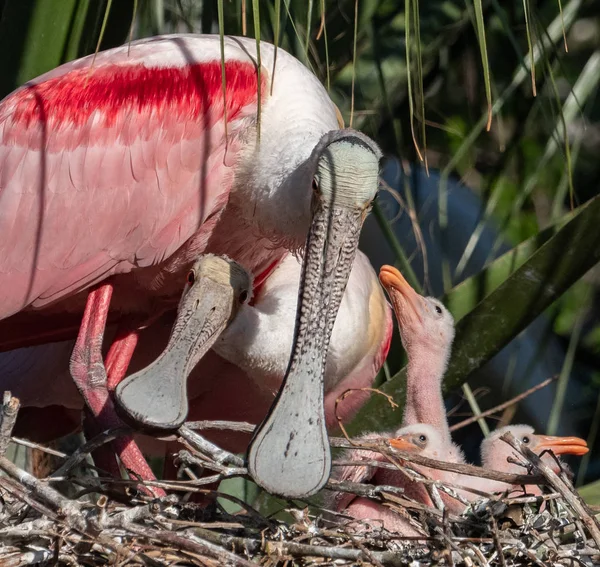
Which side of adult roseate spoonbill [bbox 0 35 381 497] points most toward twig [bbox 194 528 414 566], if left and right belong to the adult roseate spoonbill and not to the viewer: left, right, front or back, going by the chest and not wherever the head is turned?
right

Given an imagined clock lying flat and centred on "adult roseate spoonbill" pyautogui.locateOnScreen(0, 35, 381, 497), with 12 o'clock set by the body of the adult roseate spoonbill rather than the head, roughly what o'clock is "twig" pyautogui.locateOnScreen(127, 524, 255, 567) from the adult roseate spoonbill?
The twig is roughly at 3 o'clock from the adult roseate spoonbill.

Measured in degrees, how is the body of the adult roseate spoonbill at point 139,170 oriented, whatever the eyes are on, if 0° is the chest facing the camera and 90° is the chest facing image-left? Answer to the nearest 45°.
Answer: approximately 270°
